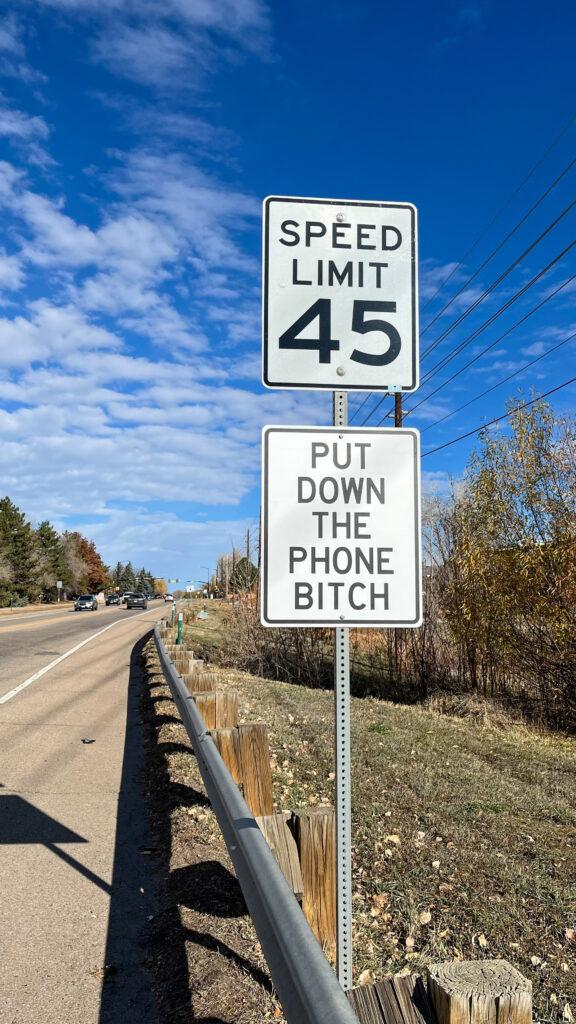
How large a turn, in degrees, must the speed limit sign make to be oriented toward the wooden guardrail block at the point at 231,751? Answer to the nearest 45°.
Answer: approximately 180°

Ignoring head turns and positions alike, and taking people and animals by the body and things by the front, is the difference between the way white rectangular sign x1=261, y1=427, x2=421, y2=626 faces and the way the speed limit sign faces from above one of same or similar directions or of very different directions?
same or similar directions

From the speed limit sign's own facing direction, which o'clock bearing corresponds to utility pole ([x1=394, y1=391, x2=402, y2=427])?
The utility pole is roughly at 6 o'clock from the speed limit sign.

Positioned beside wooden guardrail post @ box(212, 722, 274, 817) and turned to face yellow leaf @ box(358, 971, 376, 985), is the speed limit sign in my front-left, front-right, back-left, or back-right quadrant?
front-right

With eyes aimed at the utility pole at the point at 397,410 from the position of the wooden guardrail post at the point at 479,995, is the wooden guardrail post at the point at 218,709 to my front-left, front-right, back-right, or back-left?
front-left

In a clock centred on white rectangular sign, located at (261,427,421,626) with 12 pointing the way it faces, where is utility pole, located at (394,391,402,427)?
The utility pole is roughly at 6 o'clock from the white rectangular sign.

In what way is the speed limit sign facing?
toward the camera

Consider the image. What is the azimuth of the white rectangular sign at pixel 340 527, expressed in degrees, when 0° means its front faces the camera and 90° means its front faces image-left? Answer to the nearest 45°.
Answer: approximately 0°

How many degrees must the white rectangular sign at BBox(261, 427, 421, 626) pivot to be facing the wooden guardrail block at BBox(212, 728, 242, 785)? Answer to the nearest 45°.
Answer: approximately 180°

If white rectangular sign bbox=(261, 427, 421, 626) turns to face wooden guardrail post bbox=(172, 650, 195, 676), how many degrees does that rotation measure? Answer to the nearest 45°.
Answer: approximately 180°

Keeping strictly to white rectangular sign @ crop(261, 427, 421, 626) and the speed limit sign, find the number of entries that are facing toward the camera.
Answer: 2
